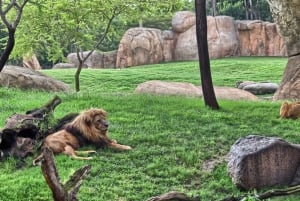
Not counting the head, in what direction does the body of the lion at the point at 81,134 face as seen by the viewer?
to the viewer's right

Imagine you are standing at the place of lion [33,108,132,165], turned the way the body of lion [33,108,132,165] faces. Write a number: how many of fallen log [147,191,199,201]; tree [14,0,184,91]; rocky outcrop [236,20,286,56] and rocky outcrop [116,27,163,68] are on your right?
1

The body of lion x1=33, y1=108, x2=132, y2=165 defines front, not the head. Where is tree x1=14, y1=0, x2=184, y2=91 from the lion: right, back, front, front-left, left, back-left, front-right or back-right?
left

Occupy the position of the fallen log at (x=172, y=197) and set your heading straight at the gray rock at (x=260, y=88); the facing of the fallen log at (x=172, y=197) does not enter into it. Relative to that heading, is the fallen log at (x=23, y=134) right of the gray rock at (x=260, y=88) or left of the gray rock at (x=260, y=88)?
left

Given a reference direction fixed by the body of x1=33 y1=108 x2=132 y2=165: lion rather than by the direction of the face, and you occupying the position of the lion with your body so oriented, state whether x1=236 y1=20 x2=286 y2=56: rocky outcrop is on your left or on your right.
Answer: on your left

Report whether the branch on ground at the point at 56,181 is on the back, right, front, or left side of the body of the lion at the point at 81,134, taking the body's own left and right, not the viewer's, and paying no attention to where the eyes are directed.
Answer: right
